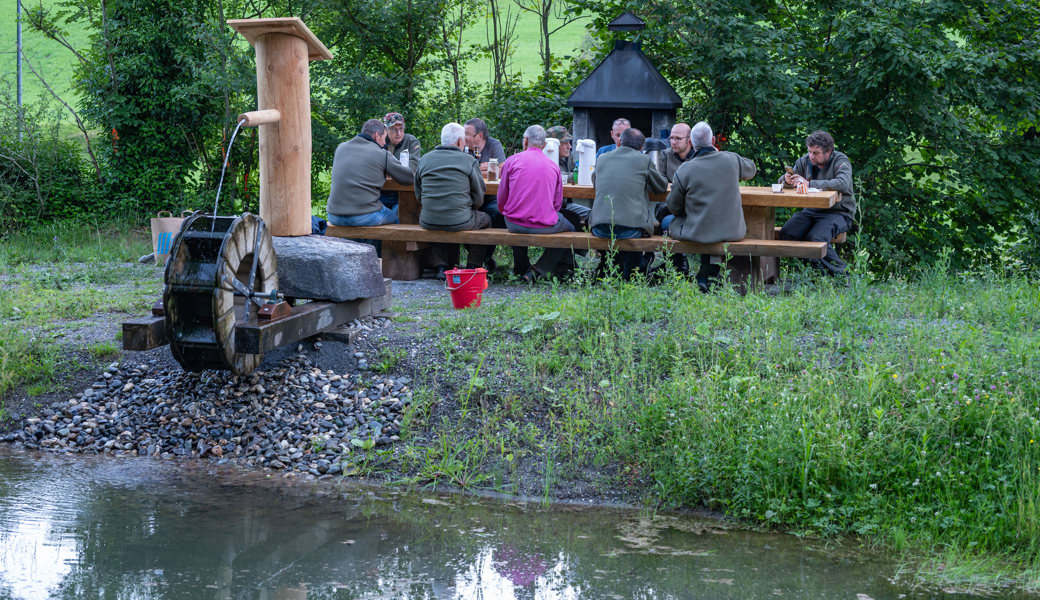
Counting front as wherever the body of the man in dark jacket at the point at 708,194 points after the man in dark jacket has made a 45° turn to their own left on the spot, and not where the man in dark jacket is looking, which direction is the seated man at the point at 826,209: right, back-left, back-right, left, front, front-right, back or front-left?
right

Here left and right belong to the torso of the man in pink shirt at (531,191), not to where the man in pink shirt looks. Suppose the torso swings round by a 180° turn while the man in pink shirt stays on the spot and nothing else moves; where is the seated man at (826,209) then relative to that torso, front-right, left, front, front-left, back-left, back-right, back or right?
left

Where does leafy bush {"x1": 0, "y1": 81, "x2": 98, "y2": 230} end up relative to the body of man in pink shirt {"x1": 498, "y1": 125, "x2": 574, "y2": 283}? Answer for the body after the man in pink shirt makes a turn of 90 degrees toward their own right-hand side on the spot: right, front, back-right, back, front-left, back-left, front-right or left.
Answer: back-left

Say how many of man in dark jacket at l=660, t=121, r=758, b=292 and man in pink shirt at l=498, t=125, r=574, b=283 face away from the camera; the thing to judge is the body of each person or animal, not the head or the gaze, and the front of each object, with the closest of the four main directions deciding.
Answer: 2

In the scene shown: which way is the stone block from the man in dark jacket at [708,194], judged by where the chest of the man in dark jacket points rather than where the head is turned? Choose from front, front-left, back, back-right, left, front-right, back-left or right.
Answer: back-left

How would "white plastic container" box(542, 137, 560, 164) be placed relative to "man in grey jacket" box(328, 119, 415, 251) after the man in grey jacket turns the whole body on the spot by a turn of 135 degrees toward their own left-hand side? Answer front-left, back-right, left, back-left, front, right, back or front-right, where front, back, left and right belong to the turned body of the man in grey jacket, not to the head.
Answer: back

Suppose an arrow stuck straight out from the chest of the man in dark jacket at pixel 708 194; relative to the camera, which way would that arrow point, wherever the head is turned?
away from the camera

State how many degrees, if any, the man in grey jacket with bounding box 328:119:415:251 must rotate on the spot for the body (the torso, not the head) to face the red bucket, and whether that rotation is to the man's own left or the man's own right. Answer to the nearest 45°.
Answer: approximately 135° to the man's own right

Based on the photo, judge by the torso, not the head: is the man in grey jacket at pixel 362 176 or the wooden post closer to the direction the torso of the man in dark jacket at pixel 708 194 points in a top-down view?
the man in grey jacket

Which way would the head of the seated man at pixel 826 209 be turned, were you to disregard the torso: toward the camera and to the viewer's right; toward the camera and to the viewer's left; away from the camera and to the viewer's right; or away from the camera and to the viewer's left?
toward the camera and to the viewer's left

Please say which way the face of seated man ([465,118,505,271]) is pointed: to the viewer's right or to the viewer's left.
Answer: to the viewer's left

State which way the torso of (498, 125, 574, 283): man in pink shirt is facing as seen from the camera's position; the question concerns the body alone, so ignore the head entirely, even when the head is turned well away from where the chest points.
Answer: away from the camera

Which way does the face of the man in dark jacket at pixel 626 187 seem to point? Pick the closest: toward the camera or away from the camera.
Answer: away from the camera

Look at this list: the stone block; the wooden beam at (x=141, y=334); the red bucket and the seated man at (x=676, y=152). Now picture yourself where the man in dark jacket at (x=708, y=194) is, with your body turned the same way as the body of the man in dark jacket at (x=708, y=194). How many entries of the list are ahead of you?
1

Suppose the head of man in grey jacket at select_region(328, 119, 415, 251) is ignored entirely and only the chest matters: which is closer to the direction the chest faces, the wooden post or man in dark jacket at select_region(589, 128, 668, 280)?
the man in dark jacket

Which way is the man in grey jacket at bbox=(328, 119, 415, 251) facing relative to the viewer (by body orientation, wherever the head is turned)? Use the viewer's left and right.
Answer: facing away from the viewer and to the right of the viewer
